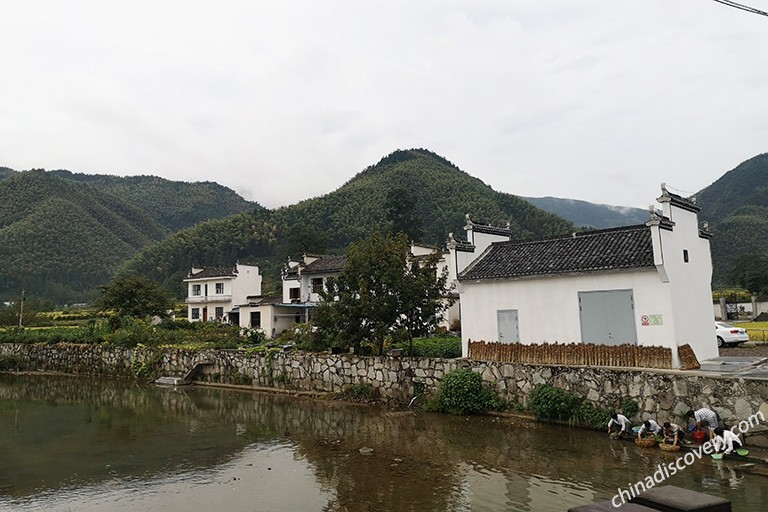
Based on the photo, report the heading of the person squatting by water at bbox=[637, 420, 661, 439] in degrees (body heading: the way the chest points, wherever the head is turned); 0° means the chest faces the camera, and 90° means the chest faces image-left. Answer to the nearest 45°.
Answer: approximately 45°

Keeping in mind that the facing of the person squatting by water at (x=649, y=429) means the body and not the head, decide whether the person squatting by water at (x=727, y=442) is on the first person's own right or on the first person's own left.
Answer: on the first person's own left

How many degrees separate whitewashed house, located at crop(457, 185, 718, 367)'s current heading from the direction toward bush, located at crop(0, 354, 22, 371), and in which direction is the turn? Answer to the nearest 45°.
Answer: approximately 45° to its right

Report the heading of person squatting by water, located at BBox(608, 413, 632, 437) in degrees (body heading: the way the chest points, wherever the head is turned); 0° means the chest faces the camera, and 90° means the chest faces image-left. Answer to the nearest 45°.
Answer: approximately 45°

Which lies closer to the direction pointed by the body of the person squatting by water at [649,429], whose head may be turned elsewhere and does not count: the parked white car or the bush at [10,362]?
the bush

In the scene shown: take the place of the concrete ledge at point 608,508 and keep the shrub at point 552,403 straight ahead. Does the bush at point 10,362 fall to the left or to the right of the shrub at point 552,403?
left

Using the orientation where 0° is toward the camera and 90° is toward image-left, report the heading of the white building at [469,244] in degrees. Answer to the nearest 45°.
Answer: approximately 45°
